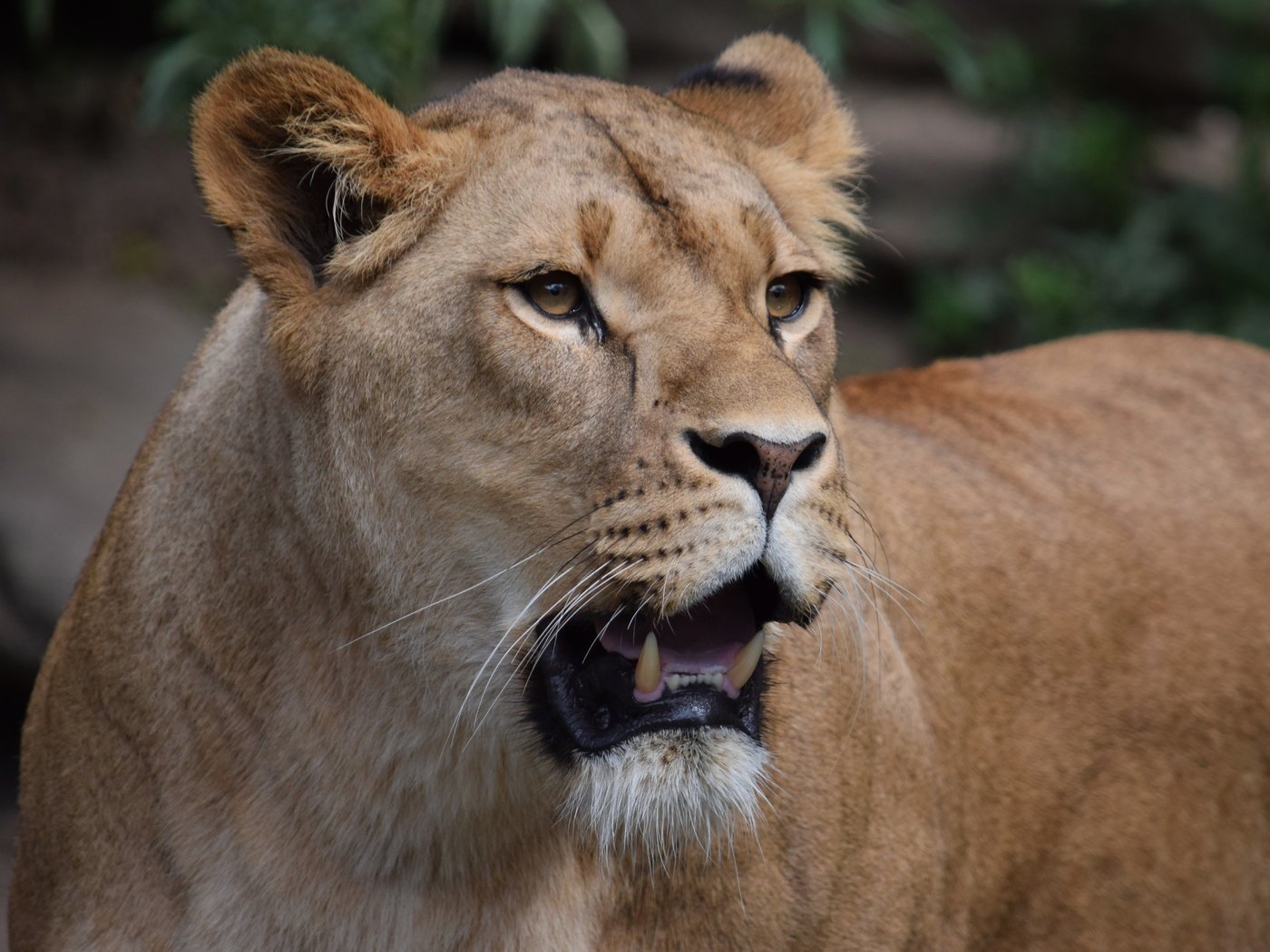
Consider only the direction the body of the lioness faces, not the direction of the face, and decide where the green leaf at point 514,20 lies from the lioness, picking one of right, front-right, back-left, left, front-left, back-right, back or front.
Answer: back-right

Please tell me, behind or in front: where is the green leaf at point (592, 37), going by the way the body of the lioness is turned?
behind

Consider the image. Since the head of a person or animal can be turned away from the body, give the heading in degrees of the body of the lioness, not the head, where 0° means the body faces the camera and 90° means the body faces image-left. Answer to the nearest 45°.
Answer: approximately 45°
